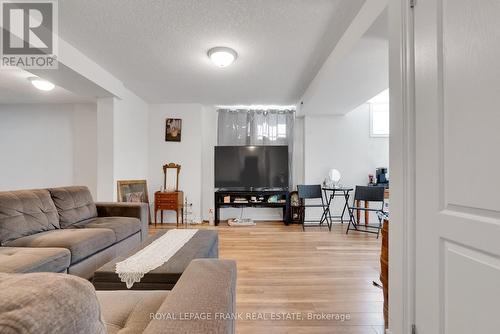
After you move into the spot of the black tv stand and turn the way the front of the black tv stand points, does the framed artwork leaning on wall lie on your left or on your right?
on your right

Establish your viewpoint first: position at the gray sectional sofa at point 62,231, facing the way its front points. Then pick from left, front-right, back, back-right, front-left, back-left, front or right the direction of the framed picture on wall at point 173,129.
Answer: left

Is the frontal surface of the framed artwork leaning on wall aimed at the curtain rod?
no

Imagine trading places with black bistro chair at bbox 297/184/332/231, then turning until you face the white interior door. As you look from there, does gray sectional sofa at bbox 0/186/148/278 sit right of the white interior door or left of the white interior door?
right

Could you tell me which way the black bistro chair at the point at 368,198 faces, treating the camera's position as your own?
facing the viewer and to the left of the viewer

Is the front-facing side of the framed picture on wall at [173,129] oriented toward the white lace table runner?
yes

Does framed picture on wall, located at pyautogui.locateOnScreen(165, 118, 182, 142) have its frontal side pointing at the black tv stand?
no

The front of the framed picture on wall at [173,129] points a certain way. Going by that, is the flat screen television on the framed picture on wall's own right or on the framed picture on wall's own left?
on the framed picture on wall's own left

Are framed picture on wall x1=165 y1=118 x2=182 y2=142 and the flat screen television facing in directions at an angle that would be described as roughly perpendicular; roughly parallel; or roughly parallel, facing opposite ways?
roughly parallel

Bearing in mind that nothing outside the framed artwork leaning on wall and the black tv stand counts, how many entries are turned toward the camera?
2

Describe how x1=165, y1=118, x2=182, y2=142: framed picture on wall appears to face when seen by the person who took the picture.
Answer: facing the viewer

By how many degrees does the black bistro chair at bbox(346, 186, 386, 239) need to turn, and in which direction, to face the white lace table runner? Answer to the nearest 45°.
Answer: approximately 45° to its left

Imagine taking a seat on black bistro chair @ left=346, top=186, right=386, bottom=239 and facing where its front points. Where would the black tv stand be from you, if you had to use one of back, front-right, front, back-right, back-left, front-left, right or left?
front-right

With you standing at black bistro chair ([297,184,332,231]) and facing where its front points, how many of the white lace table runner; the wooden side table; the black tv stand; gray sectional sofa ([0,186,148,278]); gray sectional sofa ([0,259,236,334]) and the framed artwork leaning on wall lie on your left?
0

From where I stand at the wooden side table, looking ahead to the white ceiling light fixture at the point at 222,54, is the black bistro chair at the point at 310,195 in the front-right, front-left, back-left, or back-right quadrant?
front-left

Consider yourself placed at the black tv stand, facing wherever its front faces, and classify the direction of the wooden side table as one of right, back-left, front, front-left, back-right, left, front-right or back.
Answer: right

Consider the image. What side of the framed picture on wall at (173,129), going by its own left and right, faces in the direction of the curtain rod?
left

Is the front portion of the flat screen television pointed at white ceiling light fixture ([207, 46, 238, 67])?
yes
